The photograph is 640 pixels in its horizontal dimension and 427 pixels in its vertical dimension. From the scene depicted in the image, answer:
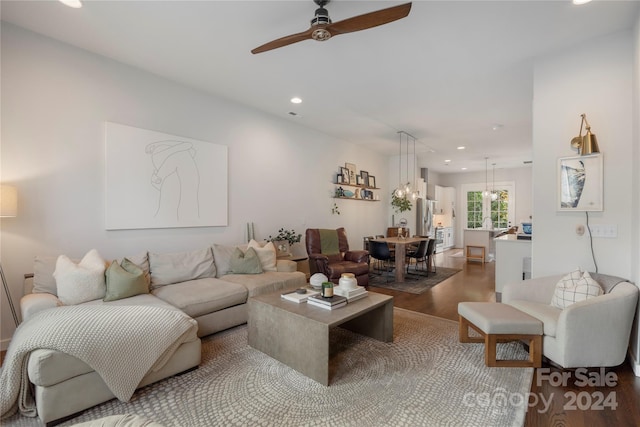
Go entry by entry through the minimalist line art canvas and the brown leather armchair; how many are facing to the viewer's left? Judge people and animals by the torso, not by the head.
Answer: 0

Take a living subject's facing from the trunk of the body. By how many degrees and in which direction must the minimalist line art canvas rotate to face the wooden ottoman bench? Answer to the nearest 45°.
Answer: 0° — it already faces it

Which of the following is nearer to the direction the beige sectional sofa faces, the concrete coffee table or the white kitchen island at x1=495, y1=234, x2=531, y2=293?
the concrete coffee table

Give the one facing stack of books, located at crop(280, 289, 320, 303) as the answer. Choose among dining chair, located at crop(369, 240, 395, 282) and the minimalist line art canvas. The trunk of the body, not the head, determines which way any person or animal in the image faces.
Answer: the minimalist line art canvas

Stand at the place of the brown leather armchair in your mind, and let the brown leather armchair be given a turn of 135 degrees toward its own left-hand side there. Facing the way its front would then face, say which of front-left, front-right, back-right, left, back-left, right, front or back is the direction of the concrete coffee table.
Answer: back

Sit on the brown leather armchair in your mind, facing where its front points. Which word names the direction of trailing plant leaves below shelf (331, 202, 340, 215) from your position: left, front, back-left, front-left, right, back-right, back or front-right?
back-left

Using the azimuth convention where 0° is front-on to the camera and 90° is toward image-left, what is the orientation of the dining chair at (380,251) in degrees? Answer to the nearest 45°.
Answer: approximately 225°

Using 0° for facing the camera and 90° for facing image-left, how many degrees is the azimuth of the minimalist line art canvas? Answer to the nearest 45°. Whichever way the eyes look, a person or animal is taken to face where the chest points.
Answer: approximately 315°

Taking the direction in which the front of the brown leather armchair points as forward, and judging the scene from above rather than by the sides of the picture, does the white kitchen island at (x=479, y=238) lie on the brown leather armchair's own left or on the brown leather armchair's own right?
on the brown leather armchair's own left

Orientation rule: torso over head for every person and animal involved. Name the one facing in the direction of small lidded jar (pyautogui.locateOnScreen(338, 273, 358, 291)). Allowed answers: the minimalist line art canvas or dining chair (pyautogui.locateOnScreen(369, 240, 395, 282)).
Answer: the minimalist line art canvas

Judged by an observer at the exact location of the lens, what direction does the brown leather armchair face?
facing the viewer and to the right of the viewer

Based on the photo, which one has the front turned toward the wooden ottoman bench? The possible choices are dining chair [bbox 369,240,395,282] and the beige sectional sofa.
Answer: the beige sectional sofa

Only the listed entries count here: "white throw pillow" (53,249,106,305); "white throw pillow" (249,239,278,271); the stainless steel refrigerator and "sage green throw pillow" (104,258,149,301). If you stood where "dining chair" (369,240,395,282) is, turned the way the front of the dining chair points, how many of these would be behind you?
3

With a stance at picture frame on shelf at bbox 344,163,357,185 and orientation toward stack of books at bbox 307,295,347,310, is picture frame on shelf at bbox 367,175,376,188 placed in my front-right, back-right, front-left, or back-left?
back-left

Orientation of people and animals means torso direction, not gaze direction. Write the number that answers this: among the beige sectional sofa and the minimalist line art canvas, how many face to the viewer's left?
0

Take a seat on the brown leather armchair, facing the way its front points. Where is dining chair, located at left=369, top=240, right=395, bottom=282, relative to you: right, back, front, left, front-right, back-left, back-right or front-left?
left
